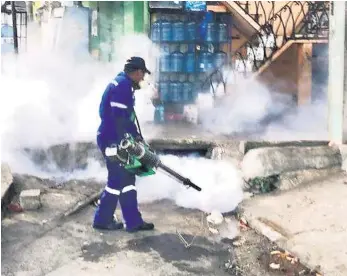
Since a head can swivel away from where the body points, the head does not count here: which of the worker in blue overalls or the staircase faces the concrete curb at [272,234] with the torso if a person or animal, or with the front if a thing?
the worker in blue overalls

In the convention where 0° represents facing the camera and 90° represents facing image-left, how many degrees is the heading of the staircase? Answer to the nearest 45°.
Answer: approximately 90°

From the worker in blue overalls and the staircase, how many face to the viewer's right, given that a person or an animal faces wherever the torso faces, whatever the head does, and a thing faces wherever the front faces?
1

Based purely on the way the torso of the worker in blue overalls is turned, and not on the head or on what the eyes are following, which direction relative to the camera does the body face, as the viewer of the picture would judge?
to the viewer's right

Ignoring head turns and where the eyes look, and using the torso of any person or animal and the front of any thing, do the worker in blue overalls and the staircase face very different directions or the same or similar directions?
very different directions

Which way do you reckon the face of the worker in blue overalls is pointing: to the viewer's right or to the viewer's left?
to the viewer's right
